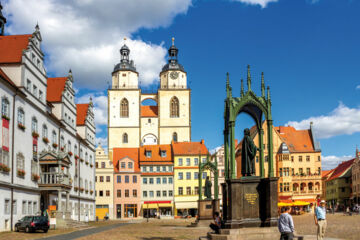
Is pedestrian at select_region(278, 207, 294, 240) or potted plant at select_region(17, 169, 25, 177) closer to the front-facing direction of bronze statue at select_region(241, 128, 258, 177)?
the pedestrian

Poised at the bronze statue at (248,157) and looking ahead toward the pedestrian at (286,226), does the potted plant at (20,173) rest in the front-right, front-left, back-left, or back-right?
back-right

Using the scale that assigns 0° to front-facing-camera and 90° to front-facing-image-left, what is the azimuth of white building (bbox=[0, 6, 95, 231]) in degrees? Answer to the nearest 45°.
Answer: approximately 315°

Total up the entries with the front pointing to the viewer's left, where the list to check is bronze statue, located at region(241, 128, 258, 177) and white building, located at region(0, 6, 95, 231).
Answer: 0
